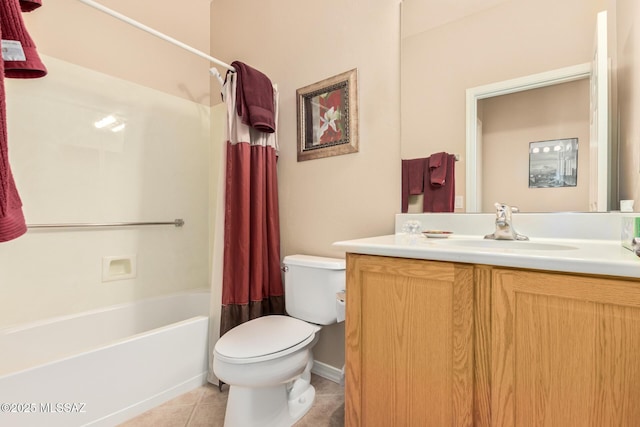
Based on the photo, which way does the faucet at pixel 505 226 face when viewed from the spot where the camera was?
facing the viewer and to the left of the viewer

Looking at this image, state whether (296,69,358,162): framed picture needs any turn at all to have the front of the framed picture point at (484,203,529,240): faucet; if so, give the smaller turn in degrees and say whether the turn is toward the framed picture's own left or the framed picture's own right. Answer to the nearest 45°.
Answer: approximately 90° to the framed picture's own left

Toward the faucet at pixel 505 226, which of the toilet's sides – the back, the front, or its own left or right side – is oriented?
left

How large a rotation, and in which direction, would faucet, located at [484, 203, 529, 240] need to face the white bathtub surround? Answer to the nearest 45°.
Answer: approximately 45° to its right

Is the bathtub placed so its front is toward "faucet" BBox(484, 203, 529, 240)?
yes

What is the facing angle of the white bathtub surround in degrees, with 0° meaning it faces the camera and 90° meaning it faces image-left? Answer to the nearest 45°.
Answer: approximately 315°

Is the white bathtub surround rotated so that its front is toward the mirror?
yes

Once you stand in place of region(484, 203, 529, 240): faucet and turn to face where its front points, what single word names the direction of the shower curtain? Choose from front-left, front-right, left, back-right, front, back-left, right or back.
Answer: front-right

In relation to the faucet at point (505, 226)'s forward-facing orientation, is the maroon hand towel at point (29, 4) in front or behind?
in front

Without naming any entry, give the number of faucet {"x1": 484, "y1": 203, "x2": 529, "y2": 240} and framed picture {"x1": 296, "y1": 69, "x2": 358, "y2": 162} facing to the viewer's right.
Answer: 0

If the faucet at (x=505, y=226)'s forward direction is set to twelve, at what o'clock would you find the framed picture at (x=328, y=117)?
The framed picture is roughly at 2 o'clock from the faucet.

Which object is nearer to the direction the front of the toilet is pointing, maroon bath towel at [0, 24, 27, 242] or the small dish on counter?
the maroon bath towel

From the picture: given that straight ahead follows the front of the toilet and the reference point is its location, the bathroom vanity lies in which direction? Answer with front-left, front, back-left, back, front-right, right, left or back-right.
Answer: left
